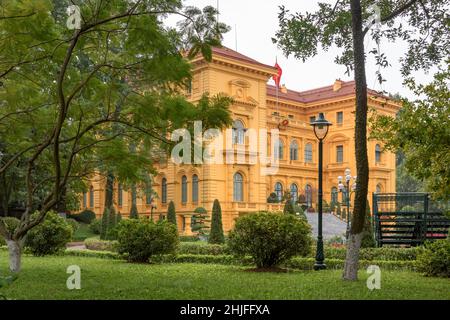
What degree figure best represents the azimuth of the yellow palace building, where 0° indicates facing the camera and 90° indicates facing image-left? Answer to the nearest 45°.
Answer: approximately 315°

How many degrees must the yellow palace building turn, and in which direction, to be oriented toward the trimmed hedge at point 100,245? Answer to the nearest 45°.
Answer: approximately 45° to its right

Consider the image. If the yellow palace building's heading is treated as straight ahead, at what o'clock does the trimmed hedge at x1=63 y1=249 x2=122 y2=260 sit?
The trimmed hedge is roughly at 2 o'clock from the yellow palace building.

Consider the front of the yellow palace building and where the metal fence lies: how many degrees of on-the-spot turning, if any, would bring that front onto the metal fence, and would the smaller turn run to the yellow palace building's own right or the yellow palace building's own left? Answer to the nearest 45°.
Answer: approximately 45° to the yellow palace building's own right

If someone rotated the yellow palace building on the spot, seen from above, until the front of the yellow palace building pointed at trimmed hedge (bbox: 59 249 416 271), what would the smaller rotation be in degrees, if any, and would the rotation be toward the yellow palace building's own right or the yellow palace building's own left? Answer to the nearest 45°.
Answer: approximately 45° to the yellow palace building's own right

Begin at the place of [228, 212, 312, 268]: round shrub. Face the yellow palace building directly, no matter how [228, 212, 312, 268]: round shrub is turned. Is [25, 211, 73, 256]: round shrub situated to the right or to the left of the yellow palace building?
left

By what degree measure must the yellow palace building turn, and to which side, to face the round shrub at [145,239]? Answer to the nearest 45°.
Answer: approximately 45° to its right

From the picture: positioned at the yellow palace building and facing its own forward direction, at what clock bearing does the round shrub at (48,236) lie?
The round shrub is roughly at 2 o'clock from the yellow palace building.
